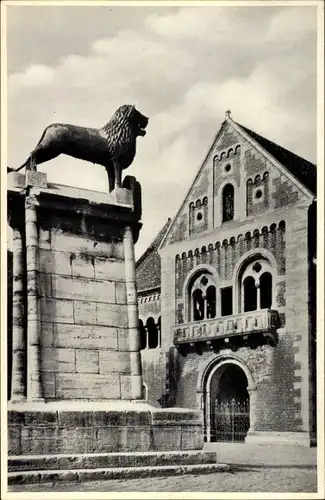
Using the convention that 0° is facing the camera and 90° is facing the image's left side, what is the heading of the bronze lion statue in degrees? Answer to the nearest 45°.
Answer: approximately 270°
